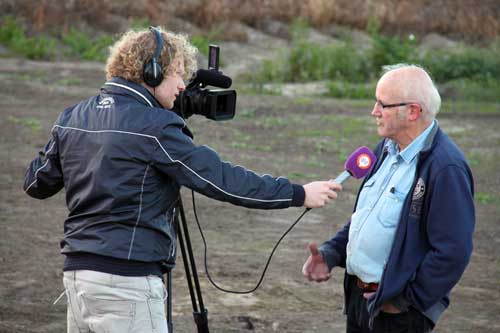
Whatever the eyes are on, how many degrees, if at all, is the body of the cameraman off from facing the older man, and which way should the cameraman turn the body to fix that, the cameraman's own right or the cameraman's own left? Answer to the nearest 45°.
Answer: approximately 45° to the cameraman's own right

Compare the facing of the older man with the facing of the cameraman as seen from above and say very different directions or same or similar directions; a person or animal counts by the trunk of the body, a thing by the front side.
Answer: very different directions

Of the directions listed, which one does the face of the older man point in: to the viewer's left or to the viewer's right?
to the viewer's left

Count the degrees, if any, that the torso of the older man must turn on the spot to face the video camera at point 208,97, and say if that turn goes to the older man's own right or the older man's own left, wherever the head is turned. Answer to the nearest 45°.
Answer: approximately 45° to the older man's own right

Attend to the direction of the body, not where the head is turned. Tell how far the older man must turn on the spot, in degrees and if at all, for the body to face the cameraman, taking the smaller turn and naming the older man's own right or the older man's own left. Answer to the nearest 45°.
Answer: approximately 45° to the older man's own right

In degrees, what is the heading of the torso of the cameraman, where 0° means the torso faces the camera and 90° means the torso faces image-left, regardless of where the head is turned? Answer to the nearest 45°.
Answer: approximately 225°
